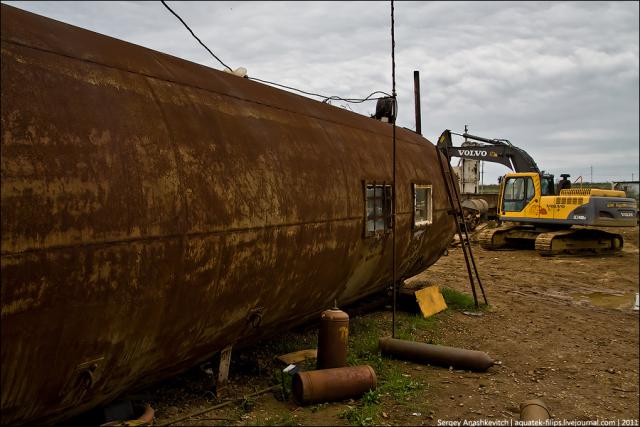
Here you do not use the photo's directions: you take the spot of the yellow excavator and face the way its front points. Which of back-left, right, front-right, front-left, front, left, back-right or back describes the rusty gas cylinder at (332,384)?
left

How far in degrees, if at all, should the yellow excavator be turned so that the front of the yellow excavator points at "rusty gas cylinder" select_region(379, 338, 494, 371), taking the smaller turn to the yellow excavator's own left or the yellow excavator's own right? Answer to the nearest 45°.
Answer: approximately 90° to the yellow excavator's own left

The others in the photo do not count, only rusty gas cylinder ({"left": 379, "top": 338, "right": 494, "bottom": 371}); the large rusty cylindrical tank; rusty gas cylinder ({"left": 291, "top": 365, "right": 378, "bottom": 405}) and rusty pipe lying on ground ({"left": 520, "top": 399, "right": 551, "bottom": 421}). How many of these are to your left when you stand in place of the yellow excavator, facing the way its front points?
4

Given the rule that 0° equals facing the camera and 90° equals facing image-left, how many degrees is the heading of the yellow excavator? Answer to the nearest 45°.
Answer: approximately 90°

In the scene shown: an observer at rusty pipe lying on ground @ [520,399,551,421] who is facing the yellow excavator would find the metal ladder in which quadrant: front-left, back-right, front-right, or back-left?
front-left

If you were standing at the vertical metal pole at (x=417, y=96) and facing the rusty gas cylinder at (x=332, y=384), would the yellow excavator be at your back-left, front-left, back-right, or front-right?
back-left

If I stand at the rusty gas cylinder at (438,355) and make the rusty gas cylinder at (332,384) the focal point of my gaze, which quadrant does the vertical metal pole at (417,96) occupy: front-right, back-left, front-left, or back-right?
back-right

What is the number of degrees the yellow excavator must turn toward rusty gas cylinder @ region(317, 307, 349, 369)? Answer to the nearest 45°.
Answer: approximately 90° to its left

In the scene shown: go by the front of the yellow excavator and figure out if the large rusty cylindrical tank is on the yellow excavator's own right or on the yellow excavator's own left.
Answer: on the yellow excavator's own left

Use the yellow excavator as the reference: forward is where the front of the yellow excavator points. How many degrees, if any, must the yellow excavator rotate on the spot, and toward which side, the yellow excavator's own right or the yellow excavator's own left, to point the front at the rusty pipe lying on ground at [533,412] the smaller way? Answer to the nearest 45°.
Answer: approximately 90° to the yellow excavator's own left
